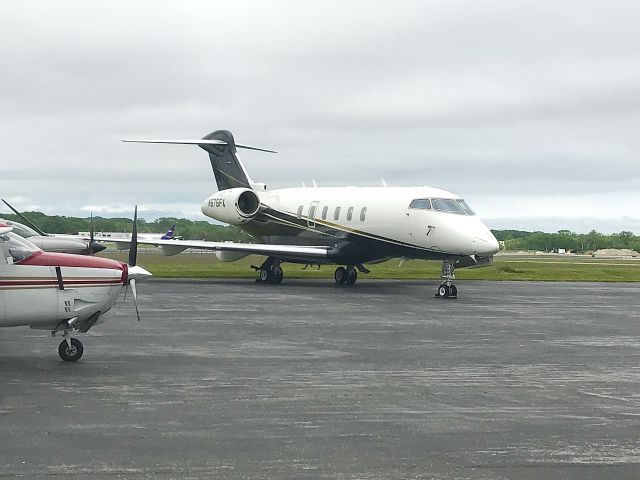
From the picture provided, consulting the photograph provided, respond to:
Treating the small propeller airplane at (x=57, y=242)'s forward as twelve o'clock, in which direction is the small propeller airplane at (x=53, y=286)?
the small propeller airplane at (x=53, y=286) is roughly at 3 o'clock from the small propeller airplane at (x=57, y=242).

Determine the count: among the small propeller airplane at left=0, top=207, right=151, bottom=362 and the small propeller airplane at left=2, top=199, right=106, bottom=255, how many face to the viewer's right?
2

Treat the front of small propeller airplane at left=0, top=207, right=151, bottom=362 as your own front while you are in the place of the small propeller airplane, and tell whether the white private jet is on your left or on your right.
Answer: on your left

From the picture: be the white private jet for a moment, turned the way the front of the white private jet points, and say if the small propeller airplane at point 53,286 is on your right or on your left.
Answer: on your right

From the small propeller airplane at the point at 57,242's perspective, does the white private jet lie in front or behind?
in front

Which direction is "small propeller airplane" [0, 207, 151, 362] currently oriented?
to the viewer's right

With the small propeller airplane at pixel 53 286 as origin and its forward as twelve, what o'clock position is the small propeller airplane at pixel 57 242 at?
the small propeller airplane at pixel 57 242 is roughly at 9 o'clock from the small propeller airplane at pixel 53 286.

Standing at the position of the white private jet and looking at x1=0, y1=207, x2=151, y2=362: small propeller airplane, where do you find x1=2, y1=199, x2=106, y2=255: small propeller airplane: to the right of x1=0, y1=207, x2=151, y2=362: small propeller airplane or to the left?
right

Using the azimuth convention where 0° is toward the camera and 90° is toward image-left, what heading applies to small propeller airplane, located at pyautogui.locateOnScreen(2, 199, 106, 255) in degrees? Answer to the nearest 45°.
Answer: approximately 270°

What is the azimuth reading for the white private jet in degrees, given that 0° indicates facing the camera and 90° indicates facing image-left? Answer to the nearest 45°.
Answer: approximately 315°
